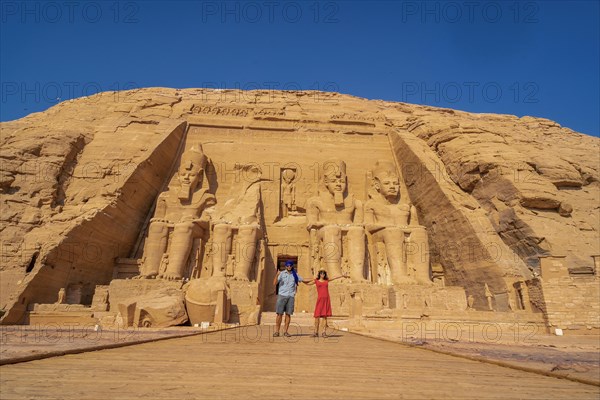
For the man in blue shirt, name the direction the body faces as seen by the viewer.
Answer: toward the camera

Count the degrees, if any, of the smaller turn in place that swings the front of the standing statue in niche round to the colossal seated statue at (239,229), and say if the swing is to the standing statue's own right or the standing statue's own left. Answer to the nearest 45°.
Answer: approximately 45° to the standing statue's own right

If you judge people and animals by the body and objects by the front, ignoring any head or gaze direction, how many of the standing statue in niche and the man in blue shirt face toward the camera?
2

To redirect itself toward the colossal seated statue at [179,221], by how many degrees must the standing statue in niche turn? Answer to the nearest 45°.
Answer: approximately 45° to its right

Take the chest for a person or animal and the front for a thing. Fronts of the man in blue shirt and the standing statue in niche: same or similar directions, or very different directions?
same or similar directions

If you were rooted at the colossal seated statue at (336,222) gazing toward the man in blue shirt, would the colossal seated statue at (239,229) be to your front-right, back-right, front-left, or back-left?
front-right

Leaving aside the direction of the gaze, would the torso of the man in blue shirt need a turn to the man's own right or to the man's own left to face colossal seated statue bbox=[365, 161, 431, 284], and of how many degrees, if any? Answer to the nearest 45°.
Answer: approximately 135° to the man's own left

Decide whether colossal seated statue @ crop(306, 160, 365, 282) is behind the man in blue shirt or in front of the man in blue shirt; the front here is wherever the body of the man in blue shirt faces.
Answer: behind

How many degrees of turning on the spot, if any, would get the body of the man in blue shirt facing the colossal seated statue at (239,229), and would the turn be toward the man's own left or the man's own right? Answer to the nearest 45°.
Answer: approximately 180°

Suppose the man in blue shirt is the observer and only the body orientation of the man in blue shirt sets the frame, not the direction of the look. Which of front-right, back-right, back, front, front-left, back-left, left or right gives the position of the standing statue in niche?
back

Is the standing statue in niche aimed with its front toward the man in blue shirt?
yes
